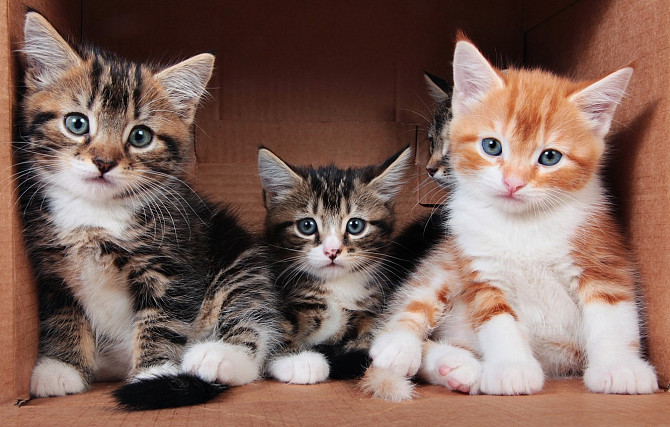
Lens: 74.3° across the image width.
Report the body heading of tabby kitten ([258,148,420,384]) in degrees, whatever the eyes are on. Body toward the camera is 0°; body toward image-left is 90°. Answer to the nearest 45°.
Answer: approximately 0°

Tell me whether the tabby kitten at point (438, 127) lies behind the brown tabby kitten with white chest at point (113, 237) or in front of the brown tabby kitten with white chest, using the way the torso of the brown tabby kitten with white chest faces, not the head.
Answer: behind

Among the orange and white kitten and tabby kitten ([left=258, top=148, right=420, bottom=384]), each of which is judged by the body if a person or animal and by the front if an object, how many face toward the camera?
2

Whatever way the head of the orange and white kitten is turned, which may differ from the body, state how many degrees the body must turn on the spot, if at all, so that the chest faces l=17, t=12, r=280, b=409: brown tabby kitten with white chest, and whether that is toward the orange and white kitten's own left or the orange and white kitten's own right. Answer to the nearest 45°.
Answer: approximately 90° to the orange and white kitten's own right

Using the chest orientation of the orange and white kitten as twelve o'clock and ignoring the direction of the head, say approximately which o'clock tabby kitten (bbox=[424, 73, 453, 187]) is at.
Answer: The tabby kitten is roughly at 5 o'clock from the orange and white kitten.
